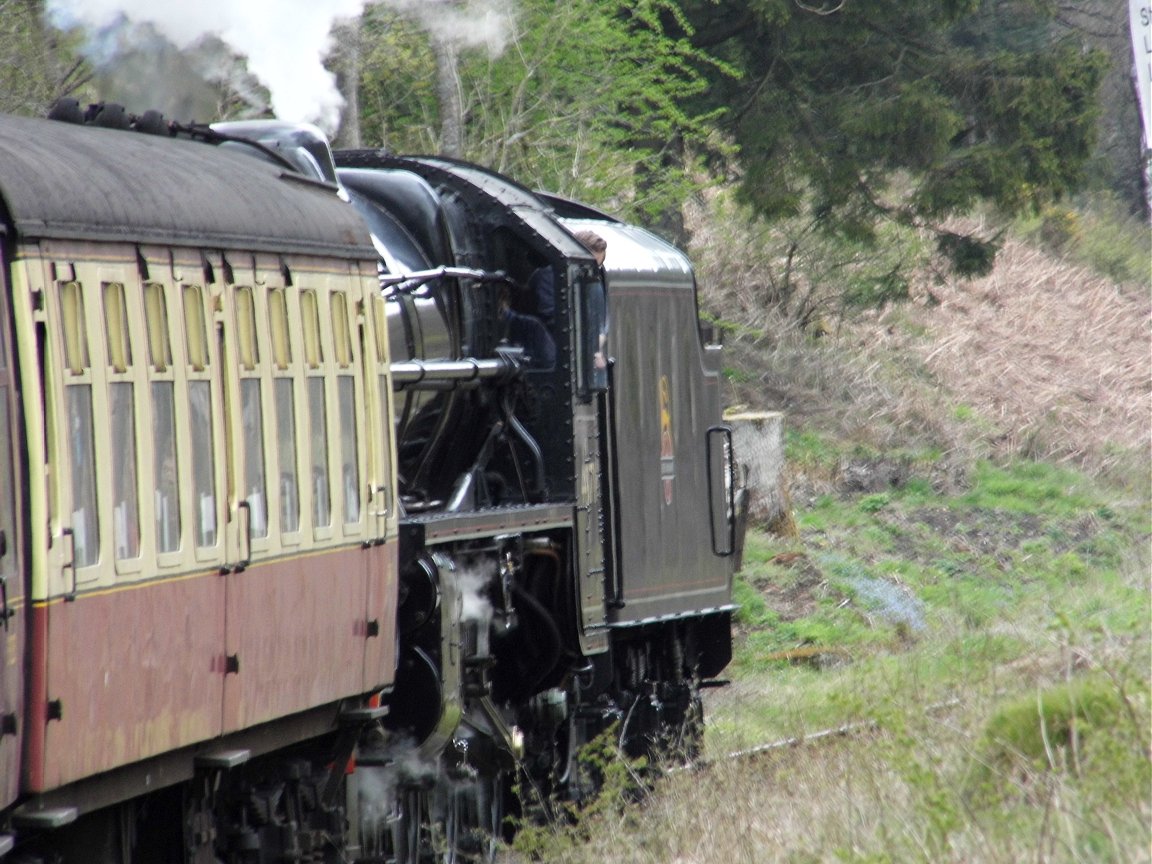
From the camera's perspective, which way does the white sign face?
toward the camera

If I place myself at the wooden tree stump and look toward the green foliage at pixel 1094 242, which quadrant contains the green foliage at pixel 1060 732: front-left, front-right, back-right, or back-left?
back-right

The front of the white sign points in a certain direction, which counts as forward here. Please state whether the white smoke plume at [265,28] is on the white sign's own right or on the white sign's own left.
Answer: on the white sign's own right
